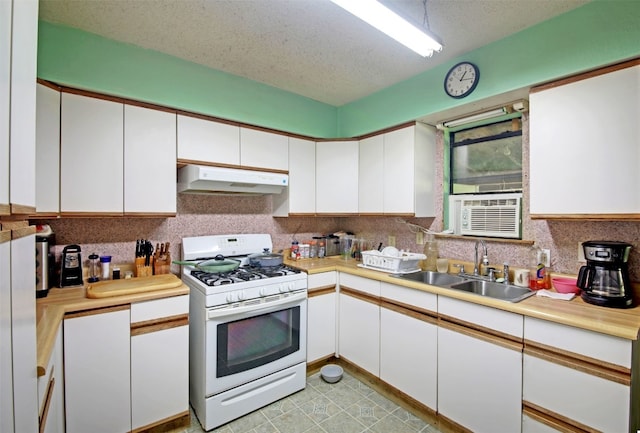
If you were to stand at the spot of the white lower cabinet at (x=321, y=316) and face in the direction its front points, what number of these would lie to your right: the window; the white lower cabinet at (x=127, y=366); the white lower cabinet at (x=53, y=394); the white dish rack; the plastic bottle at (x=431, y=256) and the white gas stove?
3

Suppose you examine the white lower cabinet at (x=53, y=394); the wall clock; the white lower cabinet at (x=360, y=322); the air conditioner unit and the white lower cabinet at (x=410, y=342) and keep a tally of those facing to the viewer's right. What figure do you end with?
1

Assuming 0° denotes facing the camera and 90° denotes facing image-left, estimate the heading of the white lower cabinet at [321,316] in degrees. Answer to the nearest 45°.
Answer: approximately 315°

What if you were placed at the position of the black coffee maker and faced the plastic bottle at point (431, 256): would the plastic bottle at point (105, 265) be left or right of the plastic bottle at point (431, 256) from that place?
left

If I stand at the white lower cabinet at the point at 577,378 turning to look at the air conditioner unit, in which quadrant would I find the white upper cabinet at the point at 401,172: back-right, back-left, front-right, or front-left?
front-left

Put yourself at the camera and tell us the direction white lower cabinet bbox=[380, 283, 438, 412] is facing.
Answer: facing the viewer and to the left of the viewer

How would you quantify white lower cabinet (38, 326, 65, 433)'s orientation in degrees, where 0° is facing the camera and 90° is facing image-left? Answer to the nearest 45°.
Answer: approximately 270°

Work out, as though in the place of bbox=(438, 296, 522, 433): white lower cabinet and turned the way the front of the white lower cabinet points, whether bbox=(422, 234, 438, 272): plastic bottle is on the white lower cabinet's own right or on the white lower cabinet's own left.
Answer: on the white lower cabinet's own right

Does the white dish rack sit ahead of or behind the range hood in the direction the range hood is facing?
ahead

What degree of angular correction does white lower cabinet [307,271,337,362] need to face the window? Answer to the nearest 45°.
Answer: approximately 45° to its left

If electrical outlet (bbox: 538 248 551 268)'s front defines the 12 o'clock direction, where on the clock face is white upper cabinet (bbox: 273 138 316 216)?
The white upper cabinet is roughly at 1 o'clock from the electrical outlet.

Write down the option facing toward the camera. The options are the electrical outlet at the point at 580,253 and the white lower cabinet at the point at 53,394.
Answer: the electrical outlet

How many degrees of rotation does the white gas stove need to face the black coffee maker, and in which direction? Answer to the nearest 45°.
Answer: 0° — it already faces it
